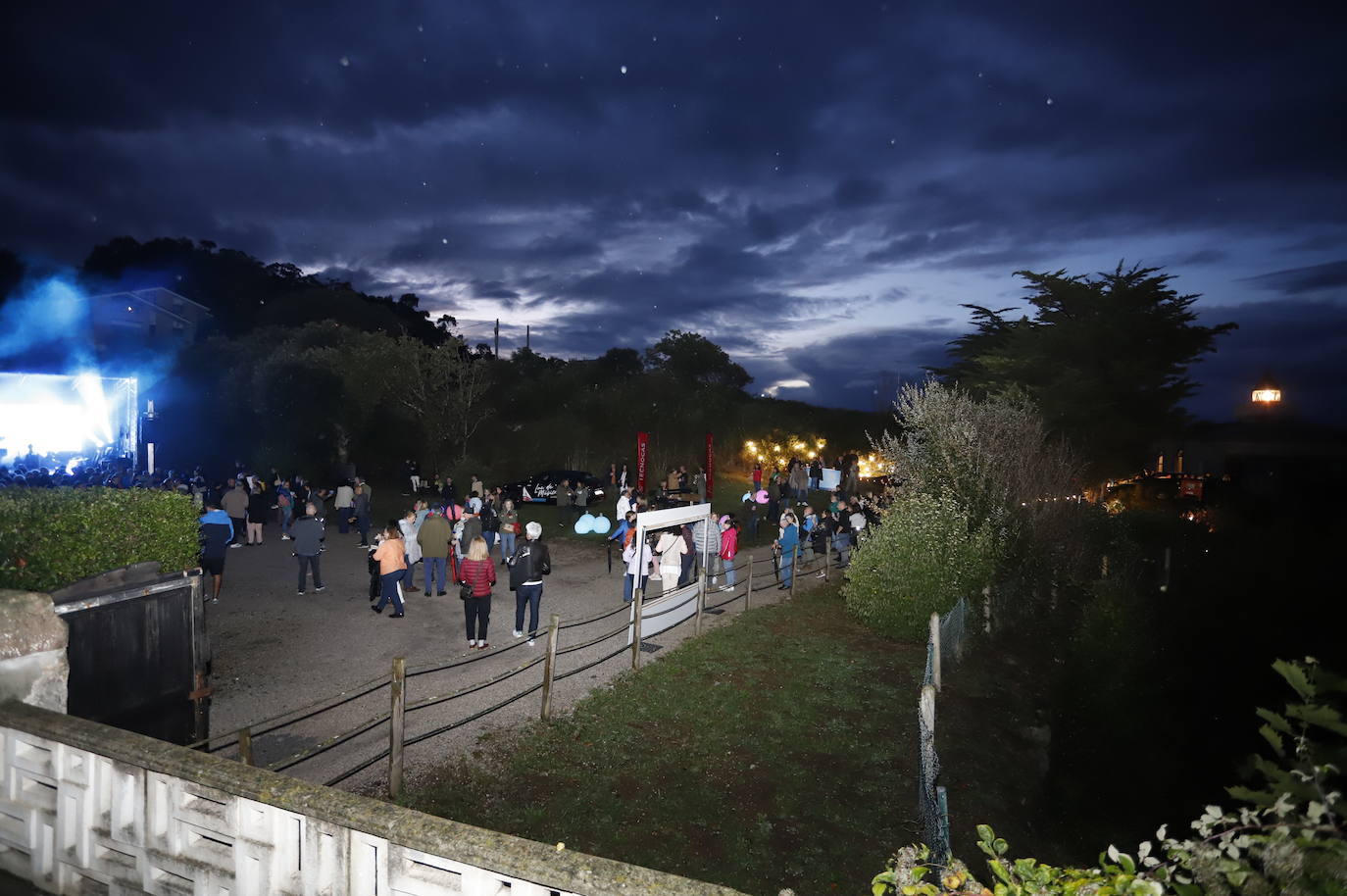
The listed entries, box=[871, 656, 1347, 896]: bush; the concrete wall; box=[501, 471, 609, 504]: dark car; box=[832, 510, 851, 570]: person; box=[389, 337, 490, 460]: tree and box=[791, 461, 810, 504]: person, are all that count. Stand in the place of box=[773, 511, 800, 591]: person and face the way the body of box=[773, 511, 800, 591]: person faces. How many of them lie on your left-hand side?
2

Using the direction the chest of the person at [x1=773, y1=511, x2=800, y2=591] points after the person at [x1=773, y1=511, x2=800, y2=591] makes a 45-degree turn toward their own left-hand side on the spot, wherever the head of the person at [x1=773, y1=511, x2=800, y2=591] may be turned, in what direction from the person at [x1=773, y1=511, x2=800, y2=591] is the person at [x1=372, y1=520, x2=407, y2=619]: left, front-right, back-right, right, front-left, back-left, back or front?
front

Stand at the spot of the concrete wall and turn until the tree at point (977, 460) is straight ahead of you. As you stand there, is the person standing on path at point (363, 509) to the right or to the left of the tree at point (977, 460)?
left

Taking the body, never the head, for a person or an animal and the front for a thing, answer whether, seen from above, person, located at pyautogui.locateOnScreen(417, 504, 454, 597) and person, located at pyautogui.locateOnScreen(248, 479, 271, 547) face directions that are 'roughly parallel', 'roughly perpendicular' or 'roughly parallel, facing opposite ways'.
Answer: roughly parallel

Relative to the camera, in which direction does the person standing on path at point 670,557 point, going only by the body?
away from the camera

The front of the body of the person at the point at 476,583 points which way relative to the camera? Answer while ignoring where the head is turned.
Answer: away from the camera

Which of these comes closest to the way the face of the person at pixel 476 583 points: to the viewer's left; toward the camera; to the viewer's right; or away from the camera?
away from the camera

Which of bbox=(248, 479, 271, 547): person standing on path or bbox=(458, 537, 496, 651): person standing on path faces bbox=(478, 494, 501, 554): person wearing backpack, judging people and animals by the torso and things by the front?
bbox=(458, 537, 496, 651): person standing on path

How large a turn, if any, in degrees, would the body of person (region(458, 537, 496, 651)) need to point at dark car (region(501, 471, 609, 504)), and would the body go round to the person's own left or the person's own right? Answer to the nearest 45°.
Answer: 0° — they already face it
